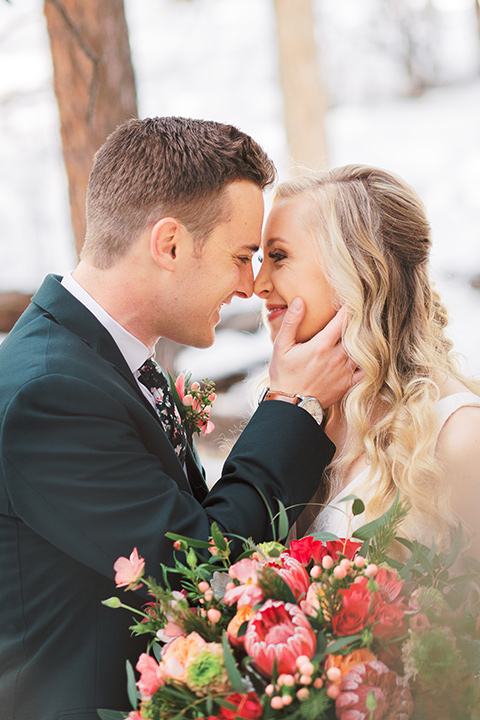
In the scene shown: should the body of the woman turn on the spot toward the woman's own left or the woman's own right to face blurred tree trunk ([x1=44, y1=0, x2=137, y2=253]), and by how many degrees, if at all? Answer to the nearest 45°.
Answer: approximately 45° to the woman's own right

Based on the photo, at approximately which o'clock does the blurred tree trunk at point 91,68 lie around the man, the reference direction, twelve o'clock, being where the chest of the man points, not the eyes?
The blurred tree trunk is roughly at 9 o'clock from the man.

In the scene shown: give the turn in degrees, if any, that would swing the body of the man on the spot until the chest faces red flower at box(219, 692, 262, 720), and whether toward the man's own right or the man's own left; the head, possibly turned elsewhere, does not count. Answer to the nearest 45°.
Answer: approximately 90° to the man's own right

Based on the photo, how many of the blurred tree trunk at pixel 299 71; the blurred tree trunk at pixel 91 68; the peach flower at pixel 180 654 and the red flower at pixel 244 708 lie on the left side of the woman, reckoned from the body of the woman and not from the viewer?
2

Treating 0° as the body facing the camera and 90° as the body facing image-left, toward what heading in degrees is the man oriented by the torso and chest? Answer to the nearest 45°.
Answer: approximately 270°

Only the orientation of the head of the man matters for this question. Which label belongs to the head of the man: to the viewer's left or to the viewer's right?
to the viewer's right

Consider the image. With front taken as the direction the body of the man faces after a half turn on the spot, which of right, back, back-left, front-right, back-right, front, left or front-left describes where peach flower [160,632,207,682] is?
left

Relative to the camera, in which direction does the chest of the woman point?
to the viewer's left

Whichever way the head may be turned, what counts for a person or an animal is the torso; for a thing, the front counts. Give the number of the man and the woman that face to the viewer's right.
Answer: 1

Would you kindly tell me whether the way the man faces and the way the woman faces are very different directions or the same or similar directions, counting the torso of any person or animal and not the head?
very different directions
